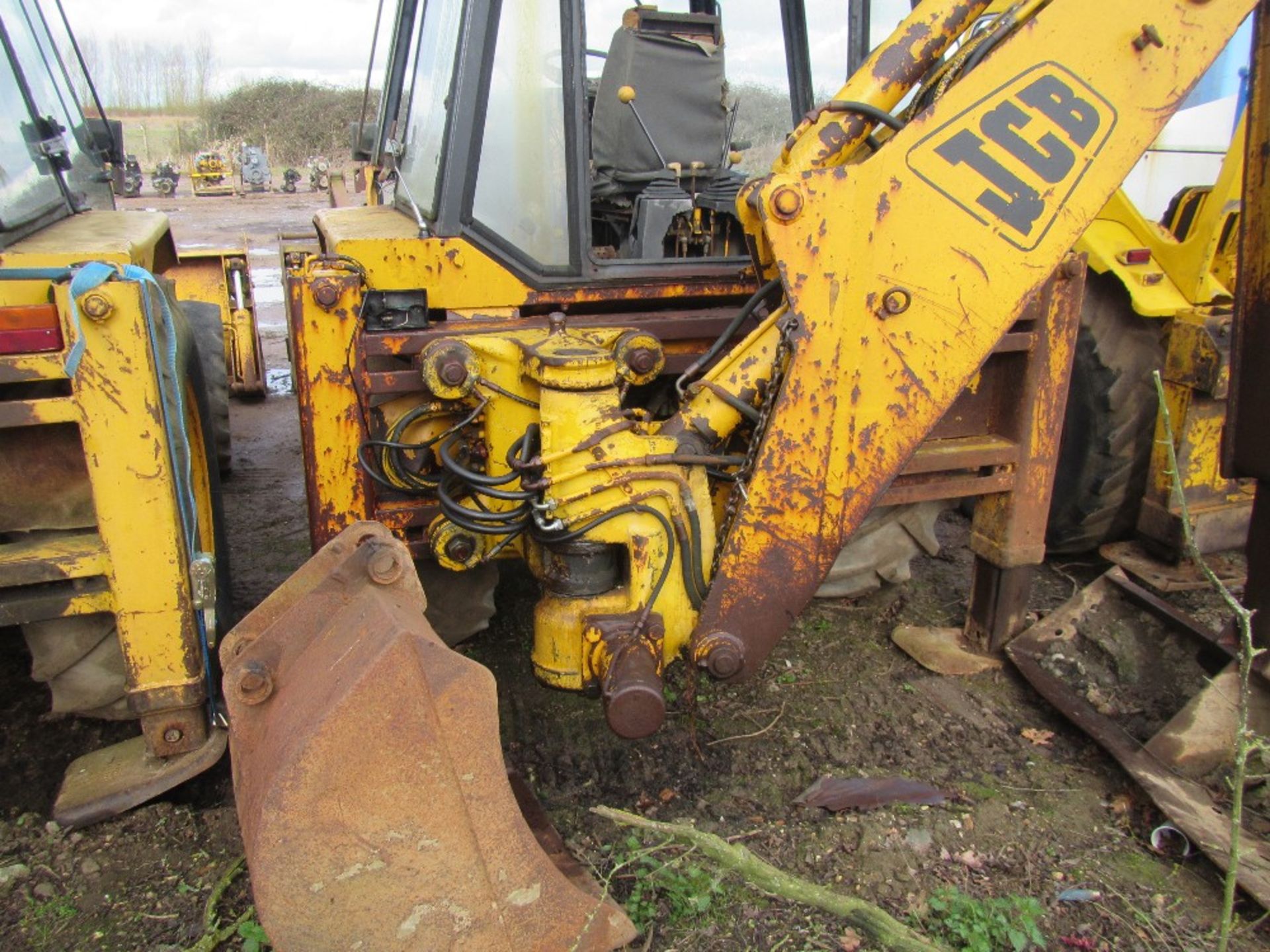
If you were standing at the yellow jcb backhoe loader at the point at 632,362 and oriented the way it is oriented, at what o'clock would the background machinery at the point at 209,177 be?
The background machinery is roughly at 11 o'clock from the yellow jcb backhoe loader.

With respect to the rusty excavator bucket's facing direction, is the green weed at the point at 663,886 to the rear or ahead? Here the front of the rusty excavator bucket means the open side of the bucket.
ahead

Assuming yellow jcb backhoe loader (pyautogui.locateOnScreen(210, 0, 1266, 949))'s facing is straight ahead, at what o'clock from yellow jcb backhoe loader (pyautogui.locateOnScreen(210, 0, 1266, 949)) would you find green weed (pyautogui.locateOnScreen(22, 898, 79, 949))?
The green weed is roughly at 8 o'clock from the yellow jcb backhoe loader.

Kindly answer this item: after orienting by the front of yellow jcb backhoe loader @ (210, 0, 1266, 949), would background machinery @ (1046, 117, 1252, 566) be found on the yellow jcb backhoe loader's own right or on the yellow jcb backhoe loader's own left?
on the yellow jcb backhoe loader's own right

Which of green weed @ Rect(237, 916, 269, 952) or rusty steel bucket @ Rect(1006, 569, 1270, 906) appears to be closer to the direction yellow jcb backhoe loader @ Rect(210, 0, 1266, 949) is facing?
the rusty steel bucket

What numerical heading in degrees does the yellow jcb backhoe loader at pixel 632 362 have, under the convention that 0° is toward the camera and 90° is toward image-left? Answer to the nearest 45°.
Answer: approximately 180°

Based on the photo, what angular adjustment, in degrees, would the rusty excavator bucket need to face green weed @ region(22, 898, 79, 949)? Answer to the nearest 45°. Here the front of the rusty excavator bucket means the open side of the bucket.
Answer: approximately 135° to its left
